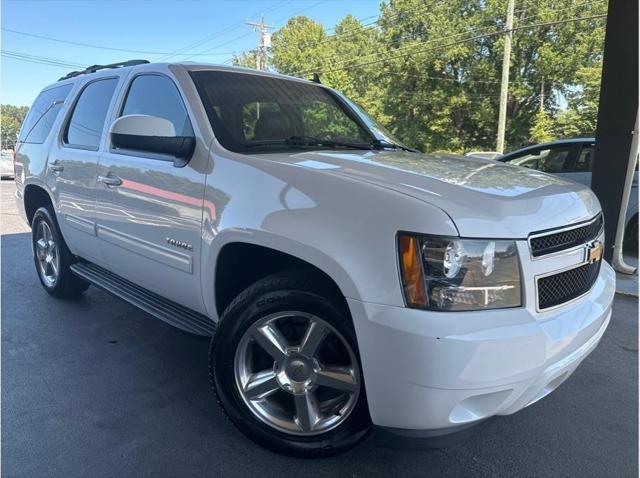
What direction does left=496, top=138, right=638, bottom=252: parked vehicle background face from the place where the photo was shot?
facing to the left of the viewer

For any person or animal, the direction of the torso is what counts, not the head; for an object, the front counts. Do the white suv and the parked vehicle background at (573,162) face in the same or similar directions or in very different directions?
very different directions

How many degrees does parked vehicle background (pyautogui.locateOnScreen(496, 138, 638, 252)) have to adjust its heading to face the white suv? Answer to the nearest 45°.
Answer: approximately 90° to its left

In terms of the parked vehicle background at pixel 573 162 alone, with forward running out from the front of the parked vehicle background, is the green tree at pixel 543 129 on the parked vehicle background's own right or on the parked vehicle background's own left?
on the parked vehicle background's own right

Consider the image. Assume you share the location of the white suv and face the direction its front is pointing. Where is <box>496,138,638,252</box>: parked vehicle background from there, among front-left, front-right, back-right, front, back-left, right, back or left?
left

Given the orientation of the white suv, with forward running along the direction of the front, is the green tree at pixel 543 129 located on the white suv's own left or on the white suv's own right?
on the white suv's own left

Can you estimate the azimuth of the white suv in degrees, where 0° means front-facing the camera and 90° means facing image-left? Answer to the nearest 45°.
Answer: approximately 315°
